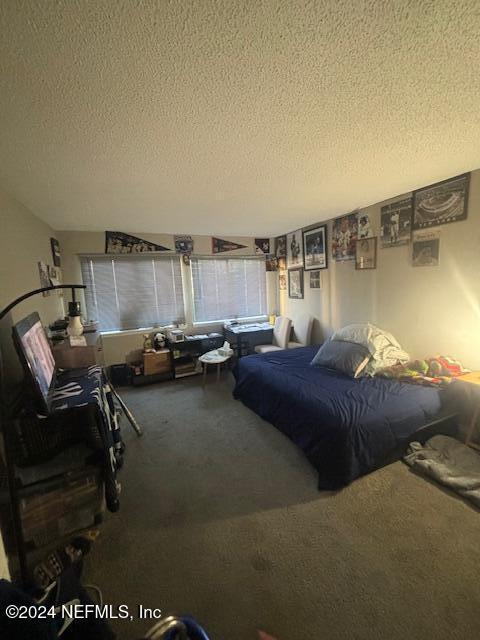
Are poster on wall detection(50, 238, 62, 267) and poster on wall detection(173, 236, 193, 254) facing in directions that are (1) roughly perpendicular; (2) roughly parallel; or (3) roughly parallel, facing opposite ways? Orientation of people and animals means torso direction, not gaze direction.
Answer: roughly perpendicular

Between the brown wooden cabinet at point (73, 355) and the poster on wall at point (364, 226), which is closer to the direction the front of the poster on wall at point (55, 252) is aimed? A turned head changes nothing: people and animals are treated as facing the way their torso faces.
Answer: the poster on wall

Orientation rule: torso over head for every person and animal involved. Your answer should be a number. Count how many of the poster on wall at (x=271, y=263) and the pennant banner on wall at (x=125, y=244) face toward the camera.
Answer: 2

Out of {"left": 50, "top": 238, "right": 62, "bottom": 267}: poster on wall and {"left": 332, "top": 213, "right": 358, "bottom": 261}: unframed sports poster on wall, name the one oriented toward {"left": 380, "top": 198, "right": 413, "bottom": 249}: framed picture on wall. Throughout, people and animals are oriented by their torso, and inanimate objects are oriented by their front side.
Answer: the poster on wall

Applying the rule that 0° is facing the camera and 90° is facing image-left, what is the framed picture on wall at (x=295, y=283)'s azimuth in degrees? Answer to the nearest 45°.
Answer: approximately 45°

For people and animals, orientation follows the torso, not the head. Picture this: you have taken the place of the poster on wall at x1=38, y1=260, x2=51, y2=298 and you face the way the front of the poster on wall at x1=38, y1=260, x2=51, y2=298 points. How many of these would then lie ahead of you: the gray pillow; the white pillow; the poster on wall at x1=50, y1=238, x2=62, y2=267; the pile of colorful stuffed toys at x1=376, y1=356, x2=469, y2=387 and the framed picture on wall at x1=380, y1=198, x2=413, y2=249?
4

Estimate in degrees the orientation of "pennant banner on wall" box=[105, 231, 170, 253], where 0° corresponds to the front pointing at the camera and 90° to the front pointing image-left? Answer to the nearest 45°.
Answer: approximately 0°
